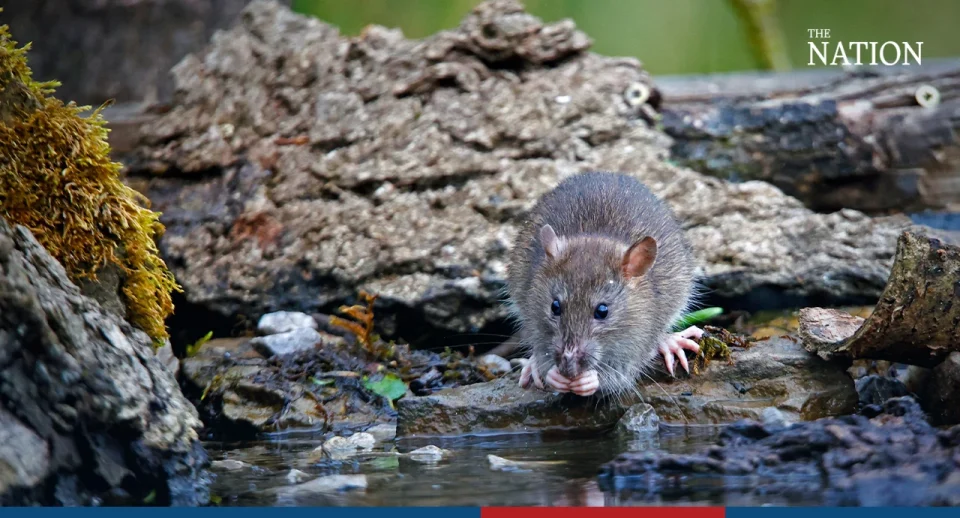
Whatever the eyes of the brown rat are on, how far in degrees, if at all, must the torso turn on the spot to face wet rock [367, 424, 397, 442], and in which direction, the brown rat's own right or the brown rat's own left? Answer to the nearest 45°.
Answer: approximately 90° to the brown rat's own right

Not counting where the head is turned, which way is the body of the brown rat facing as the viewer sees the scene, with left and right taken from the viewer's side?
facing the viewer

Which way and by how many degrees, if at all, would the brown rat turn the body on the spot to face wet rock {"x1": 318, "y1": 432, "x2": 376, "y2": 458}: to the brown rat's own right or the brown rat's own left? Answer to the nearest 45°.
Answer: approximately 90° to the brown rat's own right

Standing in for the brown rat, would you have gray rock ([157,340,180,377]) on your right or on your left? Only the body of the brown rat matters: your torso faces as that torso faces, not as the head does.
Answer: on your right

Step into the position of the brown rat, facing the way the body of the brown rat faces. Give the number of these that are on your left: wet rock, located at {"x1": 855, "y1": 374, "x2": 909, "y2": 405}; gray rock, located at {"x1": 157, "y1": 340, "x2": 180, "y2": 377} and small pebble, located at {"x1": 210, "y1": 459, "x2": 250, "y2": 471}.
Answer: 1

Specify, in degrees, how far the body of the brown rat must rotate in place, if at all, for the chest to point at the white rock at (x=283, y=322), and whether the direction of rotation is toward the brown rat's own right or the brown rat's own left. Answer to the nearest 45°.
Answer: approximately 135° to the brown rat's own right

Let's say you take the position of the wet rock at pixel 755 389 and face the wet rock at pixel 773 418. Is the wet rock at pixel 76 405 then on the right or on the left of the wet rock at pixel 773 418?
right

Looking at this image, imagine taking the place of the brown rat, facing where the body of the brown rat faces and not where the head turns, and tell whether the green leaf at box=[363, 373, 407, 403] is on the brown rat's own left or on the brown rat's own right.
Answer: on the brown rat's own right

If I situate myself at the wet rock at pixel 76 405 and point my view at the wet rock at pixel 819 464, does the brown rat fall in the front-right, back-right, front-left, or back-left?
front-left

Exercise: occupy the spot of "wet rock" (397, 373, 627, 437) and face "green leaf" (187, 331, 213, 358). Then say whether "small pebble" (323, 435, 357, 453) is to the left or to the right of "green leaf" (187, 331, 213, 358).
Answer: left

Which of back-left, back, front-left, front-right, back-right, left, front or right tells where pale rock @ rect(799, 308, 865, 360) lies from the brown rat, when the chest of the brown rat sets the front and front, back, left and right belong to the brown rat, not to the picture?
left

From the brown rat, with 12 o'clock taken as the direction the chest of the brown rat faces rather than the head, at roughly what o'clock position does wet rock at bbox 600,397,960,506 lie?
The wet rock is roughly at 11 o'clock from the brown rat.
